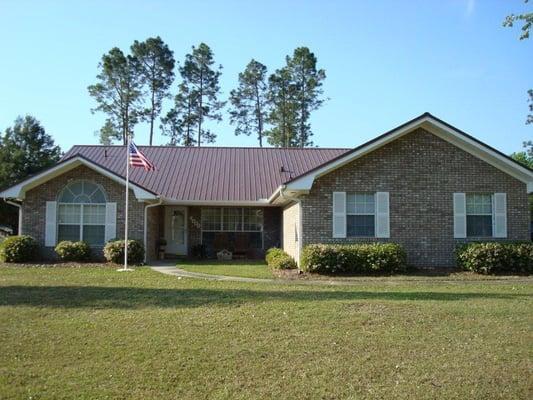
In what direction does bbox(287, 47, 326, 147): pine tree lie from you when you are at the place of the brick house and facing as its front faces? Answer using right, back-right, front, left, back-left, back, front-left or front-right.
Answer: back

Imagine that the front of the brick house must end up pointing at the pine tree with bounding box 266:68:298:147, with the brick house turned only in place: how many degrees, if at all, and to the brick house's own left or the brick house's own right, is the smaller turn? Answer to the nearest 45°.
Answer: approximately 180°

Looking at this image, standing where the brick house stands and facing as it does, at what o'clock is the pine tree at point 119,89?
The pine tree is roughly at 5 o'clock from the brick house.

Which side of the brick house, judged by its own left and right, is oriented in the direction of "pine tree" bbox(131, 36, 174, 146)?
back

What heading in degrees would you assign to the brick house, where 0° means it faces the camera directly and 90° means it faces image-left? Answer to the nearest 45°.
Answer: approximately 0°

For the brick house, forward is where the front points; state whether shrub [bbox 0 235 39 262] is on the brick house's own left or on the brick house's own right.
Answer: on the brick house's own right
